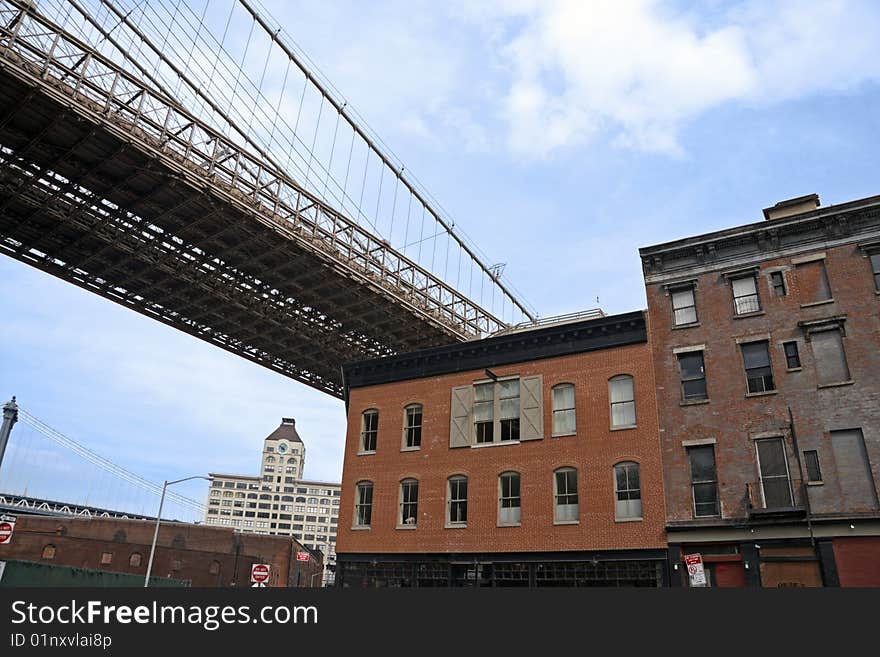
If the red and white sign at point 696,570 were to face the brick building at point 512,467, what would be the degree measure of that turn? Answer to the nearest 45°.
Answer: approximately 135° to its right

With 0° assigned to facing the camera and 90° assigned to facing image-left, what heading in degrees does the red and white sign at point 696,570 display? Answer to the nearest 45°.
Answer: approximately 0°
